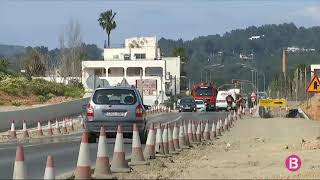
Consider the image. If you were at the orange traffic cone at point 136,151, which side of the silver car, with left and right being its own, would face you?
back

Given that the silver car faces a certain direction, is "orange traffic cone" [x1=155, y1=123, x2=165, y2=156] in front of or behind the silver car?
behind

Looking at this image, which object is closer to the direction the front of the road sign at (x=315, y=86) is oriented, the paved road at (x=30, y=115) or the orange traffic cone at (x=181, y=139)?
the orange traffic cone

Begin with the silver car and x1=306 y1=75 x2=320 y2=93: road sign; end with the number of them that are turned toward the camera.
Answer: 1

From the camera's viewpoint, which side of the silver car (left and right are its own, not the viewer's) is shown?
back

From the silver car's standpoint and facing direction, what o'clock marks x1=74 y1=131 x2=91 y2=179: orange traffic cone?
The orange traffic cone is roughly at 6 o'clock from the silver car.

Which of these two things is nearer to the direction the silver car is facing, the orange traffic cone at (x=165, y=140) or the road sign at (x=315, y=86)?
the road sign

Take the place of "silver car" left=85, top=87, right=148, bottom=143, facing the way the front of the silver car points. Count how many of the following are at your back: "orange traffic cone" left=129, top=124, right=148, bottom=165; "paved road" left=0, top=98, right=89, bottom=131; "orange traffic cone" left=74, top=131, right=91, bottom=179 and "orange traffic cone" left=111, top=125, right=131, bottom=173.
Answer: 3

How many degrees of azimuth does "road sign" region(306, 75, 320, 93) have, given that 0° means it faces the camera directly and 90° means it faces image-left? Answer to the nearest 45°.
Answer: approximately 0°
